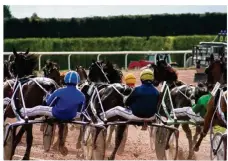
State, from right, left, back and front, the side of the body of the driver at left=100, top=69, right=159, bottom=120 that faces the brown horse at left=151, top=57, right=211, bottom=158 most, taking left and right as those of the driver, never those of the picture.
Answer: right

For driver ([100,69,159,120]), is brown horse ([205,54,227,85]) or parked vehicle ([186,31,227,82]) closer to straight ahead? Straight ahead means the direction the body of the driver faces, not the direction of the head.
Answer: the parked vehicle

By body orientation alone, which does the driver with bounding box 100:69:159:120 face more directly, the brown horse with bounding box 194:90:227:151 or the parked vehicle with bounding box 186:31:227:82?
the parked vehicle

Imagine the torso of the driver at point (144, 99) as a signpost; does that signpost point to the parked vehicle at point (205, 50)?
no

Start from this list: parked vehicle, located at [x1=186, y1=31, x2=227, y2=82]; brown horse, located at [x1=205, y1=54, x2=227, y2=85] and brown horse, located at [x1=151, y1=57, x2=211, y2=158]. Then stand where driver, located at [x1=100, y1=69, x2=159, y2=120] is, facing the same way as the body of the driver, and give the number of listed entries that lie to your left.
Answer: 0

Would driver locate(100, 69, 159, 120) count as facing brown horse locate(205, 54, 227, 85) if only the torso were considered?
no

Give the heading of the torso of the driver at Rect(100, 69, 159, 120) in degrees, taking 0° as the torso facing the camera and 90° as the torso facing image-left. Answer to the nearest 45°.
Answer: approximately 135°
